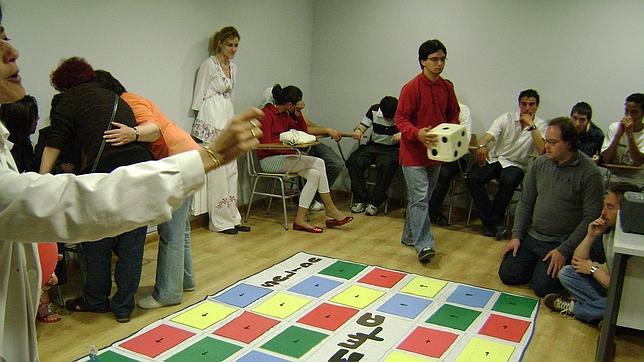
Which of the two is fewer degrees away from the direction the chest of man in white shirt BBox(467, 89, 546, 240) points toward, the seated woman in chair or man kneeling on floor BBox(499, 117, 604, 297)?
the man kneeling on floor

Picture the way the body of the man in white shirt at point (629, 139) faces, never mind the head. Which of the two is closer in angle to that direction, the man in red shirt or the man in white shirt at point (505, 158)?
the man in red shirt

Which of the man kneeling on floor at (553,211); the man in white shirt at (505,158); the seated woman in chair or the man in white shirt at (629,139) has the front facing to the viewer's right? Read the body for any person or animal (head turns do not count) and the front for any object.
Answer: the seated woman in chair

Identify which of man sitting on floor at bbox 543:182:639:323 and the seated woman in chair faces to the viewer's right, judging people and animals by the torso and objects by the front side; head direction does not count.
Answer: the seated woman in chair

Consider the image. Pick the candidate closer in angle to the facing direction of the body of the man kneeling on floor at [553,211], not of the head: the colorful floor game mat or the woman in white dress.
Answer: the colorful floor game mat

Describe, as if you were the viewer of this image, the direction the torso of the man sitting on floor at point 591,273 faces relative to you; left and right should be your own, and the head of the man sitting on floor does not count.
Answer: facing to the left of the viewer

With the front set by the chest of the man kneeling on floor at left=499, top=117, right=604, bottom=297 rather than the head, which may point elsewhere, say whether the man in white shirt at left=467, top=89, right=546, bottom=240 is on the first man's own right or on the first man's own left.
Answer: on the first man's own right

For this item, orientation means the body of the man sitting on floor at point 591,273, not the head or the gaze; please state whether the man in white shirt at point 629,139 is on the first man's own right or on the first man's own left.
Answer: on the first man's own right

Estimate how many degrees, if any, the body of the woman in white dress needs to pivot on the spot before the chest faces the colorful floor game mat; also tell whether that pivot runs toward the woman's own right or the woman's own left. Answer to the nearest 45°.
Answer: approximately 45° to the woman's own right

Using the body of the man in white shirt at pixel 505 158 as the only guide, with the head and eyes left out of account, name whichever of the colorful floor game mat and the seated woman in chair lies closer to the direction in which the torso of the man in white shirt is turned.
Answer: the colorful floor game mat

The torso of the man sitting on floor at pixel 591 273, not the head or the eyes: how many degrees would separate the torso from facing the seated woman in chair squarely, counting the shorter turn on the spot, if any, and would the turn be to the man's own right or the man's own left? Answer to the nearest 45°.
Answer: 0° — they already face them

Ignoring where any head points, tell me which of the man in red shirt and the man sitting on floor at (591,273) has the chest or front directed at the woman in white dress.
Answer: the man sitting on floor
